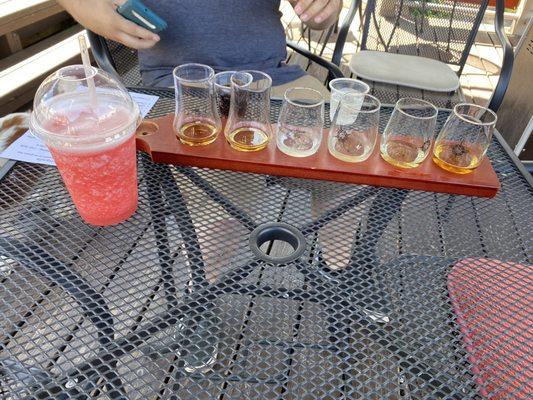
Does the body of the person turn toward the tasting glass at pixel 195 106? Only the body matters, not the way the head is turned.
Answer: yes

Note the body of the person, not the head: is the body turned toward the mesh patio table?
yes

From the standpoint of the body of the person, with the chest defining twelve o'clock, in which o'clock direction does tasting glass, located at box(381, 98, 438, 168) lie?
The tasting glass is roughly at 11 o'clock from the person.

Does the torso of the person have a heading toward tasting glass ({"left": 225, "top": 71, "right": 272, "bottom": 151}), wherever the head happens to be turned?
yes

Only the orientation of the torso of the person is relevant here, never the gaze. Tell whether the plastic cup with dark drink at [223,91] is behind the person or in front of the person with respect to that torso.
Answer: in front

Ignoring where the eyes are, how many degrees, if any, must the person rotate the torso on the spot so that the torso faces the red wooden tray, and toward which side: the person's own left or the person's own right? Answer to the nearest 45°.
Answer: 0° — they already face it

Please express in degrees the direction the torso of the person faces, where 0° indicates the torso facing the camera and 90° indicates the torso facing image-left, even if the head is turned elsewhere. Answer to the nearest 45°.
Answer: approximately 0°

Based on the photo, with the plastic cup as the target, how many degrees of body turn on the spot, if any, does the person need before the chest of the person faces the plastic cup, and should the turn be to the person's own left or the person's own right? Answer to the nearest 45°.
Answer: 0° — they already face it

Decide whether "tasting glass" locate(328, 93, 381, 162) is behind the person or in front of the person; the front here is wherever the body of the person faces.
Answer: in front

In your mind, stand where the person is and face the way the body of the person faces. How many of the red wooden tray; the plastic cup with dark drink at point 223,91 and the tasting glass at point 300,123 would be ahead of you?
3

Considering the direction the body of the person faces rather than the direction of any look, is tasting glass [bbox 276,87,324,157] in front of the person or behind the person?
in front
